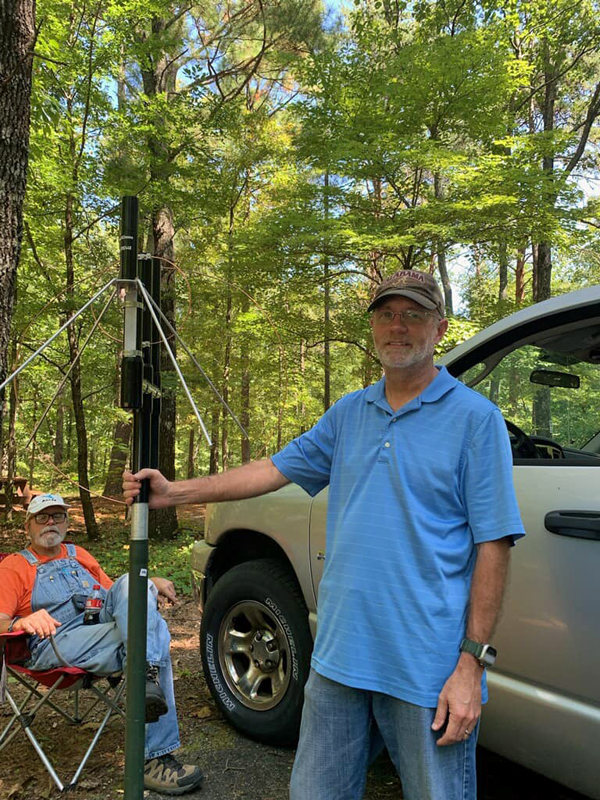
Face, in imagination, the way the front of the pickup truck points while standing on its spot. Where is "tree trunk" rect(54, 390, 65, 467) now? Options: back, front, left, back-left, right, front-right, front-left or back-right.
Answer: front

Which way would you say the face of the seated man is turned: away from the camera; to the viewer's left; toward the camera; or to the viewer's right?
toward the camera

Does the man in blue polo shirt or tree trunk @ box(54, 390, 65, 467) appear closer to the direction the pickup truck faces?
the tree trunk

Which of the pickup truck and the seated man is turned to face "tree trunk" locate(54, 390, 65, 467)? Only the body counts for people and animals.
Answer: the pickup truck

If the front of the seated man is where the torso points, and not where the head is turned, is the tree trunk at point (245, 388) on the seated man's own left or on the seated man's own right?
on the seated man's own left

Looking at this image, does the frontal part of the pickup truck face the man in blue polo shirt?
no

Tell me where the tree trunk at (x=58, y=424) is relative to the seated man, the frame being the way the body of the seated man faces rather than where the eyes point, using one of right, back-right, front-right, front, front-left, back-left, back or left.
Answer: back-left

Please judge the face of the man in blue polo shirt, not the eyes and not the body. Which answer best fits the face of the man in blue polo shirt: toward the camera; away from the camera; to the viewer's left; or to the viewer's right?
toward the camera

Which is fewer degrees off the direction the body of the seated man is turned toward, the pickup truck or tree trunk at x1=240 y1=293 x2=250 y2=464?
the pickup truck

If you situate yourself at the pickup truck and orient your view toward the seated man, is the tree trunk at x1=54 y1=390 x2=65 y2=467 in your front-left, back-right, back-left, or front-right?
front-right

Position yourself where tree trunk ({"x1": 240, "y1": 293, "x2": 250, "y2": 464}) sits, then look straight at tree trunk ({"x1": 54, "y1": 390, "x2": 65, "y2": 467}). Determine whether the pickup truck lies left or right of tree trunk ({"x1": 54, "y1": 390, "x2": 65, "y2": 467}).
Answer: left

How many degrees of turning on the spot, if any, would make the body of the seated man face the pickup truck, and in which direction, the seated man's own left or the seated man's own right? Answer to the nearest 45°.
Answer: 0° — they already face it

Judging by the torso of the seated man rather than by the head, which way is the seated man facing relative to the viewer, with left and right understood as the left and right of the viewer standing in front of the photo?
facing the viewer and to the right of the viewer

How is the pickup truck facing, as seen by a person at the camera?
facing away from the viewer and to the left of the viewer

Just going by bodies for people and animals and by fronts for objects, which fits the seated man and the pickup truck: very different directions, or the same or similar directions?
very different directions
